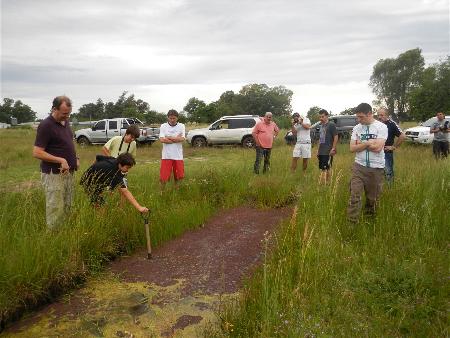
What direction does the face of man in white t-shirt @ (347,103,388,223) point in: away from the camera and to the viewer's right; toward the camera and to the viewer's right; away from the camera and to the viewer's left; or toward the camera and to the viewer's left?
toward the camera and to the viewer's left

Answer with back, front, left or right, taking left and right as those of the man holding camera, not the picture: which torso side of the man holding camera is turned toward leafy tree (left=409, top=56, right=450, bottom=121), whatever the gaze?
back

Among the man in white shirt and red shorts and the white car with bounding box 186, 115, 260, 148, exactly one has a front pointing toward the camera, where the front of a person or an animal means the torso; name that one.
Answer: the man in white shirt and red shorts

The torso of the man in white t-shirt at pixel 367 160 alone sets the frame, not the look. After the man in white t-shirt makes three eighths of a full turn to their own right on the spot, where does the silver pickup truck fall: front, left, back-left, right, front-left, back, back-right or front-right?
front-left

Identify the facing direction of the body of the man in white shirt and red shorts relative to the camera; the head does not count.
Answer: toward the camera

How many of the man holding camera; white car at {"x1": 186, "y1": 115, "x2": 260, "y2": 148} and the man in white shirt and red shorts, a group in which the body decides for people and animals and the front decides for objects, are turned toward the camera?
2

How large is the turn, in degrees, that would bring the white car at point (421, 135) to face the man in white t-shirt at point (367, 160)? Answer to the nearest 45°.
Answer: approximately 45° to its left

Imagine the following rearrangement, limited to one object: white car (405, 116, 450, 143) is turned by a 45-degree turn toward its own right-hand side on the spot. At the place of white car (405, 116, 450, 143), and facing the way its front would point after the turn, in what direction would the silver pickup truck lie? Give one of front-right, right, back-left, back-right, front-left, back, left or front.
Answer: front

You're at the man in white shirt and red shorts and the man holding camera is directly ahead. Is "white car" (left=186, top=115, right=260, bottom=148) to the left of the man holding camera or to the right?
left

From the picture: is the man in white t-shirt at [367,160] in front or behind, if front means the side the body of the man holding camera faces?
in front

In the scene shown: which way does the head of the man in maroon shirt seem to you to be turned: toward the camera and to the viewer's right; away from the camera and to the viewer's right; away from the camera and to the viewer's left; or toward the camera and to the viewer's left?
toward the camera and to the viewer's right

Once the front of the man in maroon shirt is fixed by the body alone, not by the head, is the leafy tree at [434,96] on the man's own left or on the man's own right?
on the man's own left

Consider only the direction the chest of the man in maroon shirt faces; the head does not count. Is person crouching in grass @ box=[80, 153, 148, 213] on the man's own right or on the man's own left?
on the man's own left

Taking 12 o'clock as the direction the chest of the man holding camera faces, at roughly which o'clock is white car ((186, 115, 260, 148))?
The white car is roughly at 4 o'clock from the man holding camera.
